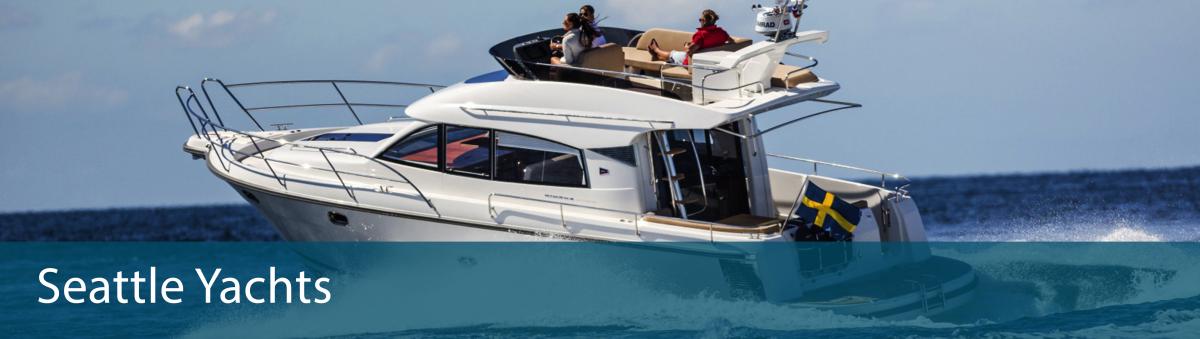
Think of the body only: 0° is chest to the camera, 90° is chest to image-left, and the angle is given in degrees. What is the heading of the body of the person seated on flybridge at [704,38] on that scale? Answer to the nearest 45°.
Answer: approximately 90°

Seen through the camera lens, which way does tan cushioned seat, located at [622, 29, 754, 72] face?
facing the viewer and to the left of the viewer

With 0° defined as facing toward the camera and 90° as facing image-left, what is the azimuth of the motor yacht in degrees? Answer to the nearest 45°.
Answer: approximately 135°

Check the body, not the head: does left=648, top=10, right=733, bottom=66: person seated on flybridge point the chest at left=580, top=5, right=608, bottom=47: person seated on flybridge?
yes
